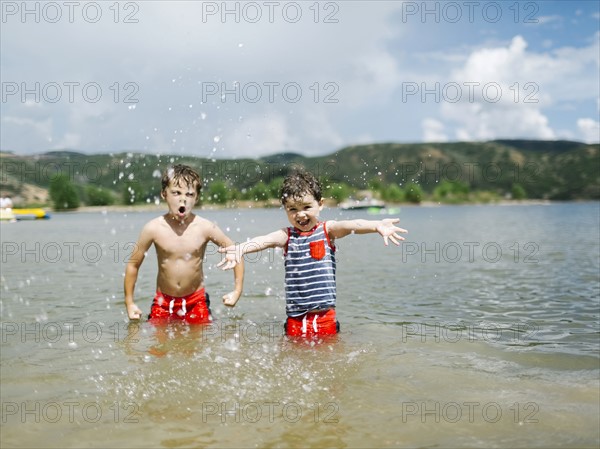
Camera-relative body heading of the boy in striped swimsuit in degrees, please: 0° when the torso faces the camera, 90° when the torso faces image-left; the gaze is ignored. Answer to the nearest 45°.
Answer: approximately 0°
